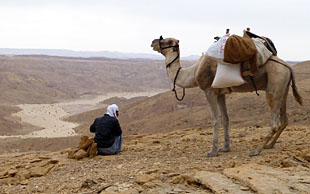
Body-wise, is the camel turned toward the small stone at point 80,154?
yes

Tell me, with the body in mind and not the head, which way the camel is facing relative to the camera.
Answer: to the viewer's left

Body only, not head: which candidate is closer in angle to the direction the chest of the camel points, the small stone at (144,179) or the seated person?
the seated person

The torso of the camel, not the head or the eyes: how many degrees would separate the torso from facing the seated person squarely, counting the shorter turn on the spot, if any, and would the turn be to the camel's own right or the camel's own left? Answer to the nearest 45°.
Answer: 0° — it already faces them

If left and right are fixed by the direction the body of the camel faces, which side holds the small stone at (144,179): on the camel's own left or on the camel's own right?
on the camel's own left
